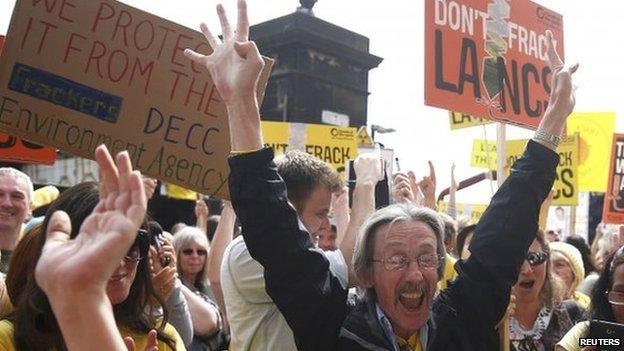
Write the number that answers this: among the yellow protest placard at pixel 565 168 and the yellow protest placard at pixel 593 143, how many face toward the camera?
2

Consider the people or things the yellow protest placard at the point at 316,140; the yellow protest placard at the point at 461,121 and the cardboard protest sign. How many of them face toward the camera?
3

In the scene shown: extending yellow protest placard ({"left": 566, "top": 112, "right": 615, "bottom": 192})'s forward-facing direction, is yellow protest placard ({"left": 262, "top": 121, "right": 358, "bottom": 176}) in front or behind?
in front

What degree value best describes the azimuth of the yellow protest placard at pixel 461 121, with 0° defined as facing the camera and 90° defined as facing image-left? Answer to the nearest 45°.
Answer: approximately 0°

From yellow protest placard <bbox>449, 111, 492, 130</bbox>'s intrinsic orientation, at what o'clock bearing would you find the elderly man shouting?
The elderly man shouting is roughly at 12 o'clock from the yellow protest placard.

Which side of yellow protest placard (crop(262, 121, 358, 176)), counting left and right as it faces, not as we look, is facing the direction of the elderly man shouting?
front

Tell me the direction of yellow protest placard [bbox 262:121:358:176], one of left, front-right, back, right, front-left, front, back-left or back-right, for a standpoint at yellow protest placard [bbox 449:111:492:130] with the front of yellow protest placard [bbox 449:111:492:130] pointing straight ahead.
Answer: front-right
